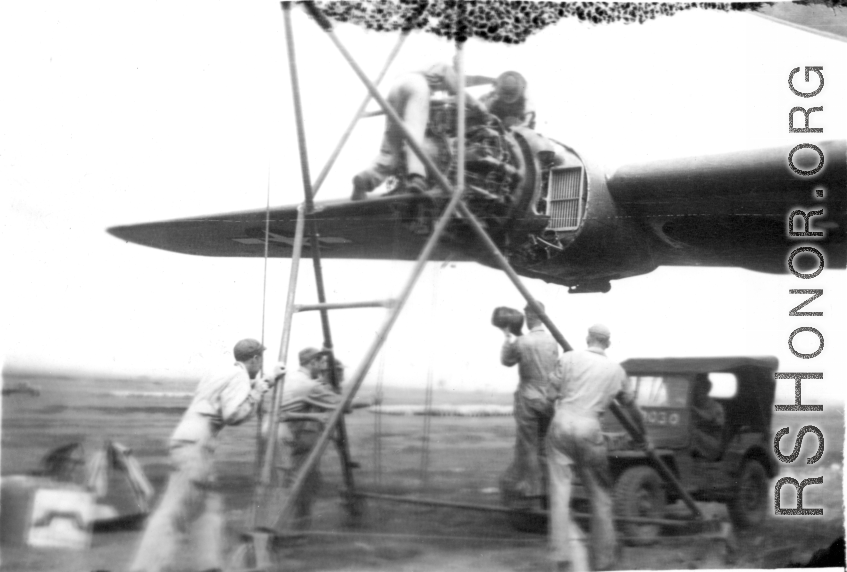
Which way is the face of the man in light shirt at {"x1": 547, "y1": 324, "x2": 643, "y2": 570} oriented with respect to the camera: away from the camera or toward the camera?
away from the camera

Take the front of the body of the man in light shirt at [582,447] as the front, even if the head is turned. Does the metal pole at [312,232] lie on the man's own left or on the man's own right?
on the man's own left

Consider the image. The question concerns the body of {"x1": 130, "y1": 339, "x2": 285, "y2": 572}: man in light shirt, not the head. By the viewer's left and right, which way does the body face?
facing away from the viewer and to the right of the viewer

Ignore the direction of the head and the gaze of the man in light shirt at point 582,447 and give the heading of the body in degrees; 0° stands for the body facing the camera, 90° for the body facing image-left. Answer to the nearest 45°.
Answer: approximately 180°

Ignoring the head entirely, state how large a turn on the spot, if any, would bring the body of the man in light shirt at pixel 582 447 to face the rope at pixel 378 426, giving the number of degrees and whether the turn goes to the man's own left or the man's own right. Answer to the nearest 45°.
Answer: approximately 90° to the man's own left

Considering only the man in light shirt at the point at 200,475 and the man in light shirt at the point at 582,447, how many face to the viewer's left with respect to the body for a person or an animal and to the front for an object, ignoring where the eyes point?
0

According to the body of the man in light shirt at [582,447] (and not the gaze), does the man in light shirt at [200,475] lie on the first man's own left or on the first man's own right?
on the first man's own left
